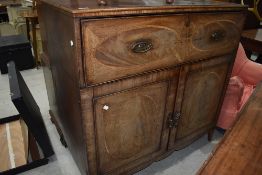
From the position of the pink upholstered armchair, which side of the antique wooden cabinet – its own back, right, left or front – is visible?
left

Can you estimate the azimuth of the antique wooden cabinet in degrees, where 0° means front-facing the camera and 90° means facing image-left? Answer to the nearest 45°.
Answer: approximately 315°
